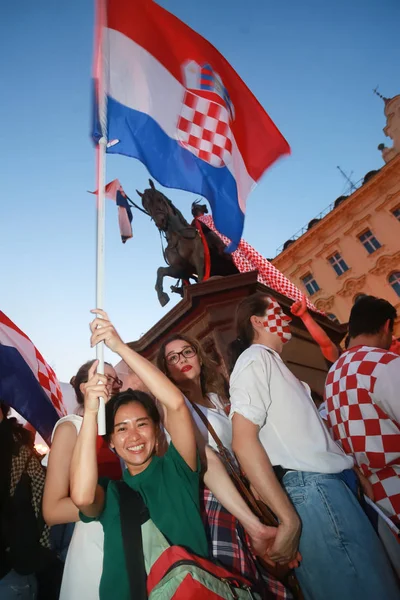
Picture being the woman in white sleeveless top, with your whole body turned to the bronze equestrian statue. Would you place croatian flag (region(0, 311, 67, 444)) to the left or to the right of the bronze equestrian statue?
left

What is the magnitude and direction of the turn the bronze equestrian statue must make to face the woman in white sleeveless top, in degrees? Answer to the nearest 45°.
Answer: approximately 45° to its left

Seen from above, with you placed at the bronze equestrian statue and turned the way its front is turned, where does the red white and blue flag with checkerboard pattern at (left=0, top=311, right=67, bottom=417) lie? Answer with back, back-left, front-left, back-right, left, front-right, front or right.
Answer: front

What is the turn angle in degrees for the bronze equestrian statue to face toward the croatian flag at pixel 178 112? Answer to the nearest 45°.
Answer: approximately 45° to its left

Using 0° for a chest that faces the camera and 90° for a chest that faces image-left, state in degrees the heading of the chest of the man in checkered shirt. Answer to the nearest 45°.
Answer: approximately 225°
